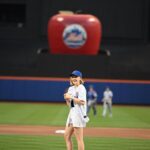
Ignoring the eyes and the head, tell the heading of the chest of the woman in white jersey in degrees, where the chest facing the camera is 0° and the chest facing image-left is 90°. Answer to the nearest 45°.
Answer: approximately 45°
